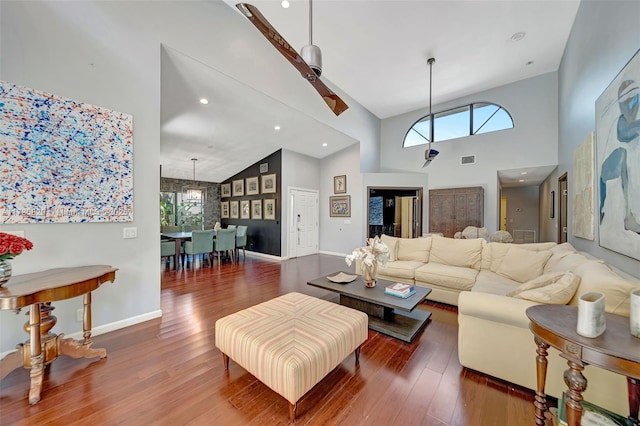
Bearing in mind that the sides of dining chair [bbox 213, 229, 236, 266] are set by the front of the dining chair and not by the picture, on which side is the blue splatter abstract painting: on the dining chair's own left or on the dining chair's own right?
on the dining chair's own left

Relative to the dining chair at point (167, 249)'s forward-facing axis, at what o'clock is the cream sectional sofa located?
The cream sectional sofa is roughly at 4 o'clock from the dining chair.

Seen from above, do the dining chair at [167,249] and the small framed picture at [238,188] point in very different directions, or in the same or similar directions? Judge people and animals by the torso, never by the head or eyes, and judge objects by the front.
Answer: very different directions

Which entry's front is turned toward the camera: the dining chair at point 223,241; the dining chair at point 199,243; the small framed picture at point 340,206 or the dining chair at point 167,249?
the small framed picture

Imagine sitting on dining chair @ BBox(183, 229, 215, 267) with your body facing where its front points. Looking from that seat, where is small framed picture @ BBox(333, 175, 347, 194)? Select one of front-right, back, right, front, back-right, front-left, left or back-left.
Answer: back-right

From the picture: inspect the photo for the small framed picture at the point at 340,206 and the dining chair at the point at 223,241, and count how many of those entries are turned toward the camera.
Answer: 1

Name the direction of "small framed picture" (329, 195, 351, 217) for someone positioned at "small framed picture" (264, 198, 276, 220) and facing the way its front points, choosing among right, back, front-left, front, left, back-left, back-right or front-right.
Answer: back-left

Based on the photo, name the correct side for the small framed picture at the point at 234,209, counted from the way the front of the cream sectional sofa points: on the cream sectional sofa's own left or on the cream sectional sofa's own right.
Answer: on the cream sectional sofa's own right
